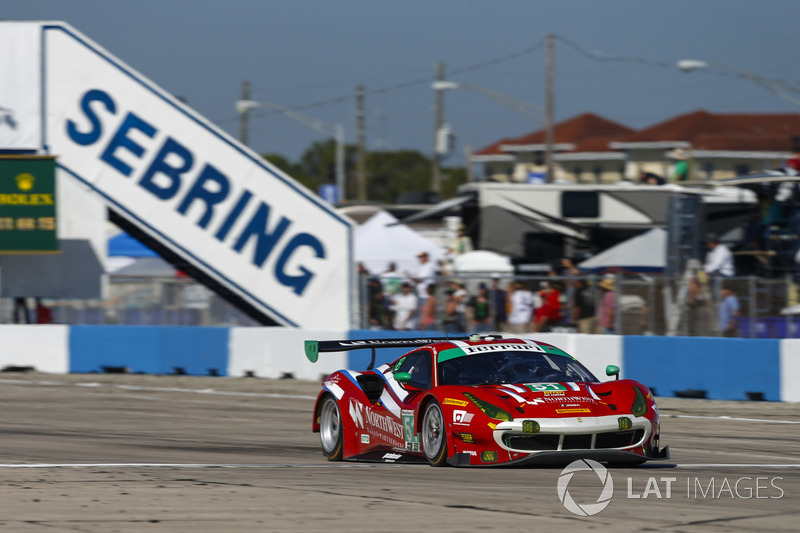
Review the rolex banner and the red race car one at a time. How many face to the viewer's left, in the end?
0

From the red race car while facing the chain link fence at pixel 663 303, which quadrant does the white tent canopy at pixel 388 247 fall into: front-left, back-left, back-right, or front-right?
front-left

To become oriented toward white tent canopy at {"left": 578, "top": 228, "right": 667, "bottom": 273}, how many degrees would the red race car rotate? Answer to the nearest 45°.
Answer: approximately 135° to its left

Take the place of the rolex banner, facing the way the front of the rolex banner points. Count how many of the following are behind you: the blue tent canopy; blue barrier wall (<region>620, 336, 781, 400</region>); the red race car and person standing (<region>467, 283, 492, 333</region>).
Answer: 1

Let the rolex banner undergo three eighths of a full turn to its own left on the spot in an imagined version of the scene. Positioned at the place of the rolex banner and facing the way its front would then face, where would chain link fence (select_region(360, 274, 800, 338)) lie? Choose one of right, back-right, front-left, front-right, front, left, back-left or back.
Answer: right

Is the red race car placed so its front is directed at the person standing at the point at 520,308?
no

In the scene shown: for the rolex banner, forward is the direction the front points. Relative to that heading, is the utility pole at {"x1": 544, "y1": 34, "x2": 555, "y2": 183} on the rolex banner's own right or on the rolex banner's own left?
on the rolex banner's own left

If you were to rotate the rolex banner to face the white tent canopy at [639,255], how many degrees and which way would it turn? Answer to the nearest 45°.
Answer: approximately 90° to its left

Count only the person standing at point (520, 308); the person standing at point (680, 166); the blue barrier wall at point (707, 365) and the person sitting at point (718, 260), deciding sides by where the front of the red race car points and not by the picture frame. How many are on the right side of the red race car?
0

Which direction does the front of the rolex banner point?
toward the camera

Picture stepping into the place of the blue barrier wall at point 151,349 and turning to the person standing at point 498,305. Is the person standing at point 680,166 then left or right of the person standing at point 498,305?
left

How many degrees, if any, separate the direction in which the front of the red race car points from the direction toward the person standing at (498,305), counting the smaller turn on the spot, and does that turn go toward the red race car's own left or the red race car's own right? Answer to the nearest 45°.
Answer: approximately 135° to the red race car's own left

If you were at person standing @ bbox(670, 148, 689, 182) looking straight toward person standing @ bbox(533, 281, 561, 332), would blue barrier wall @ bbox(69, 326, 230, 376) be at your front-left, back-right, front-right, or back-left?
front-right

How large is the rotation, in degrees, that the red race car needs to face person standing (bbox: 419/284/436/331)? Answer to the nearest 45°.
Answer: approximately 135° to its left

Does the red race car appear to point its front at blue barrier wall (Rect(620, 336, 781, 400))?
no

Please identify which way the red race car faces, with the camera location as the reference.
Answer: facing the viewer and to the right of the viewer

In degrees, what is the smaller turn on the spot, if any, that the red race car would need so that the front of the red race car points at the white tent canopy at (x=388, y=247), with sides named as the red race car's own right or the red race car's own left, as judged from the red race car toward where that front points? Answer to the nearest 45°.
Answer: approximately 135° to the red race car's own left

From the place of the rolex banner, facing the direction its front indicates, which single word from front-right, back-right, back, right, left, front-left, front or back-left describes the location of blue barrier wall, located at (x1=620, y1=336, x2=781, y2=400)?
front-left
